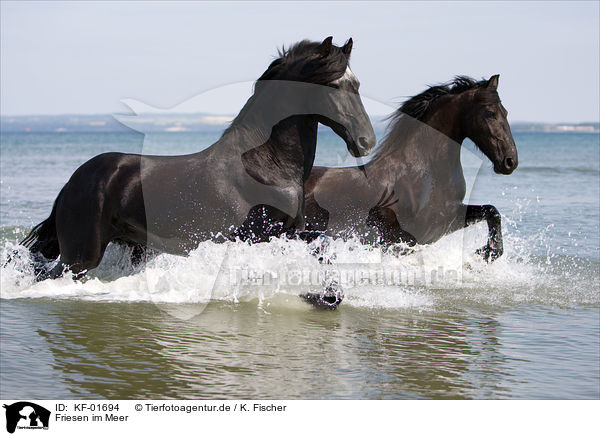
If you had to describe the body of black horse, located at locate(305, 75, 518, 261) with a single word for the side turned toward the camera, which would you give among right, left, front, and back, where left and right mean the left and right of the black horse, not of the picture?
right

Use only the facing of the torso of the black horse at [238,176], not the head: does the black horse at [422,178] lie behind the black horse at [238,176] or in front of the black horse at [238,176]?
in front

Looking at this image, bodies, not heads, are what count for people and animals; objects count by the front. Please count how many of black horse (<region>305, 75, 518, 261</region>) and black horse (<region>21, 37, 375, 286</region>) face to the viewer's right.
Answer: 2

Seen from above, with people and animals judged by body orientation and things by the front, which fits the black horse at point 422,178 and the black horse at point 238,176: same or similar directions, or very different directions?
same or similar directions

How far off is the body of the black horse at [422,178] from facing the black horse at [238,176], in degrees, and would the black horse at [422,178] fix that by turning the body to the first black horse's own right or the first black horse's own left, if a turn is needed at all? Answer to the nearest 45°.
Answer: approximately 135° to the first black horse's own right

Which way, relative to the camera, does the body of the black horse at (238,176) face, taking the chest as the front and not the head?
to the viewer's right
